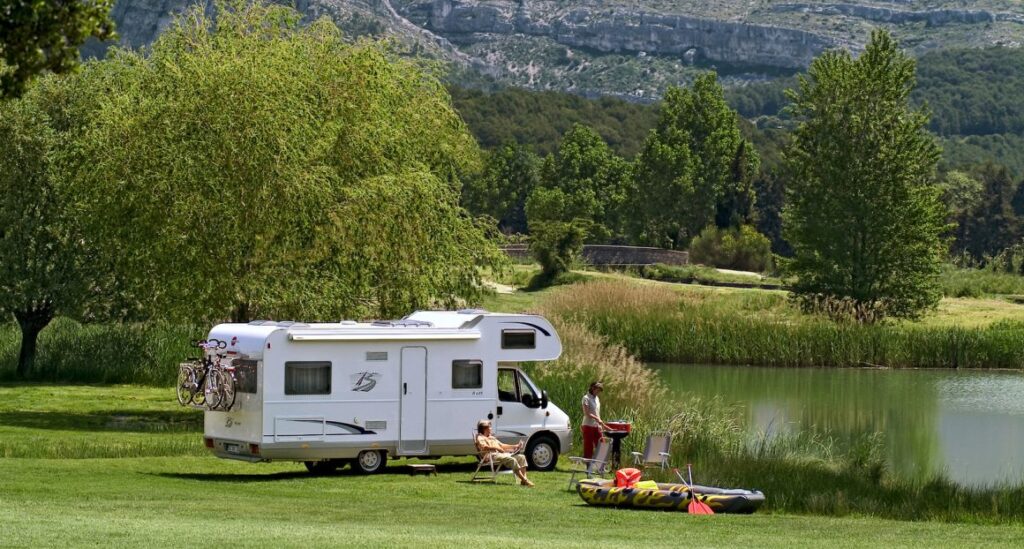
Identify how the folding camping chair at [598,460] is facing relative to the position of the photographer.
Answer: facing to the left of the viewer

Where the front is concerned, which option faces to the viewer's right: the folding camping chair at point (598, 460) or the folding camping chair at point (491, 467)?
the folding camping chair at point (491, 467)

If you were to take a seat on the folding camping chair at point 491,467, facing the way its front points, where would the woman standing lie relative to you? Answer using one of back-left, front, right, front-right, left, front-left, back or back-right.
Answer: front-left

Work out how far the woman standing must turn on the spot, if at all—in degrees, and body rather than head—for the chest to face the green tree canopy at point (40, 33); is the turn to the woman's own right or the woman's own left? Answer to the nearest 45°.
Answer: approximately 90° to the woman's own right

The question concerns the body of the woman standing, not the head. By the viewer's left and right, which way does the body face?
facing to the right of the viewer

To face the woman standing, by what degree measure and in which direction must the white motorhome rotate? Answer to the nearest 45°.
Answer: approximately 45° to its right

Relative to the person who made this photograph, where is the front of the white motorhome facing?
facing away from the viewer and to the right of the viewer

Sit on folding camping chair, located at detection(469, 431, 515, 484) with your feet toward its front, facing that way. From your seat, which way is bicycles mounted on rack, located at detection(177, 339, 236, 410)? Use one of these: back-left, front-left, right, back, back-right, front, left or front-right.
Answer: back

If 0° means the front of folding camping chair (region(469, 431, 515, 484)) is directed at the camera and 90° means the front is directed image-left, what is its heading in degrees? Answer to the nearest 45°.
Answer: approximately 270°

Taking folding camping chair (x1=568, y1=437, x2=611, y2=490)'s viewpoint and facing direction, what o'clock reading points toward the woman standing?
The woman standing is roughly at 3 o'clock from the folding camping chair.

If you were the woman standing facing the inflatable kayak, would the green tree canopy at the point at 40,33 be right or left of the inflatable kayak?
right

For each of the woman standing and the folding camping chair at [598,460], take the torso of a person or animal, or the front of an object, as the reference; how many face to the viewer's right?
1
